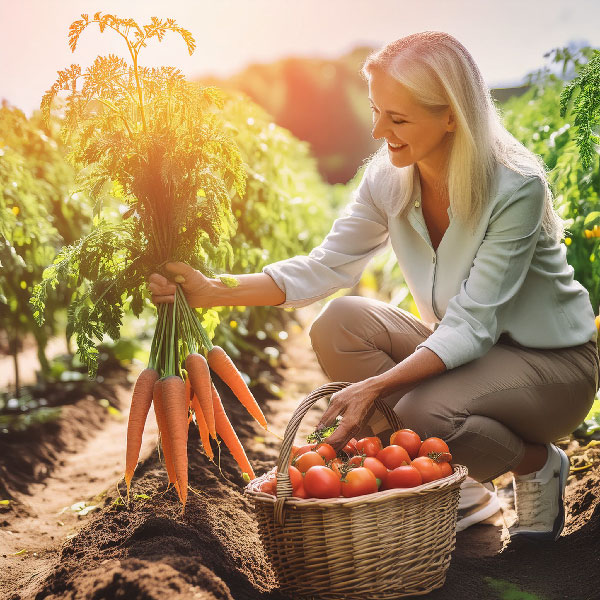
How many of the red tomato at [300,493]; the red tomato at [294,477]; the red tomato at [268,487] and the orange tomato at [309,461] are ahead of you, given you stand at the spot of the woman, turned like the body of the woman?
4

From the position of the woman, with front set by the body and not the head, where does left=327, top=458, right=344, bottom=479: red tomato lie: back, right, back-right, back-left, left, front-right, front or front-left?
front

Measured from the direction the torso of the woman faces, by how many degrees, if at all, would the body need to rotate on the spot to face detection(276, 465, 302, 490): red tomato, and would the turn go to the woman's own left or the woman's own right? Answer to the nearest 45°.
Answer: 0° — they already face it

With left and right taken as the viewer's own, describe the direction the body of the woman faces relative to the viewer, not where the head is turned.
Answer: facing the viewer and to the left of the viewer

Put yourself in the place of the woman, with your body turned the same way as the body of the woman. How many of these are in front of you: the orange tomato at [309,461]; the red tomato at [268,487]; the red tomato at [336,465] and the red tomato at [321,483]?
4

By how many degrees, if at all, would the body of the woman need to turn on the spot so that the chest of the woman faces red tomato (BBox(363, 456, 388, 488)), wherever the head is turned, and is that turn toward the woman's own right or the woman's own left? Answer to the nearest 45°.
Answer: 0° — they already face it

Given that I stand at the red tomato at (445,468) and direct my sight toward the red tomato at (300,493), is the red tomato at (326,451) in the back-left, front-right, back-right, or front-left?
front-right

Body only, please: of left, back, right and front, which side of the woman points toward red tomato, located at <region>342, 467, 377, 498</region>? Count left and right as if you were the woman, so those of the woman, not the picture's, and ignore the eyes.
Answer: front

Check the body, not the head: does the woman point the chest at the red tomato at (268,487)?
yes
